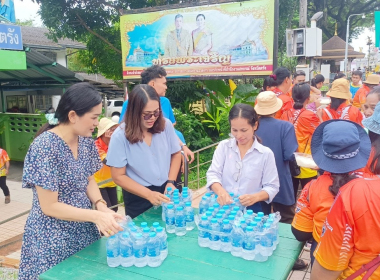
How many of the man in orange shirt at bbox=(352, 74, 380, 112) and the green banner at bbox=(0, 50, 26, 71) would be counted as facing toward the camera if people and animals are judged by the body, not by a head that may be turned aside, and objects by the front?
1

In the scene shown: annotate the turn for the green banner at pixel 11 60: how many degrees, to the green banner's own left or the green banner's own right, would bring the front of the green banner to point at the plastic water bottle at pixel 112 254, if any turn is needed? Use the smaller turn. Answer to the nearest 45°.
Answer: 0° — it already faces it

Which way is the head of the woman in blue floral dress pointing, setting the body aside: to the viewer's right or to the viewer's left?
to the viewer's right

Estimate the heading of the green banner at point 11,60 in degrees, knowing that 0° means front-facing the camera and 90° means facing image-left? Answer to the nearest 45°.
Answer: approximately 0°

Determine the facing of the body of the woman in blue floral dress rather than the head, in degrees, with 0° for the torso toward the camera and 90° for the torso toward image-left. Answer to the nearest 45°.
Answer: approximately 315°

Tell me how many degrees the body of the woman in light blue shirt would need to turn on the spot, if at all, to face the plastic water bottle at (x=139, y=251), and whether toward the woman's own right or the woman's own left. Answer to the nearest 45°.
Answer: approximately 45° to the woman's own right

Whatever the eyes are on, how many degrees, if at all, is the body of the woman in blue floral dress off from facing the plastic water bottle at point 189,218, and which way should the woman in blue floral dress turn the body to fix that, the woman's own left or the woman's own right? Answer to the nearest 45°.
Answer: approximately 45° to the woman's own left
